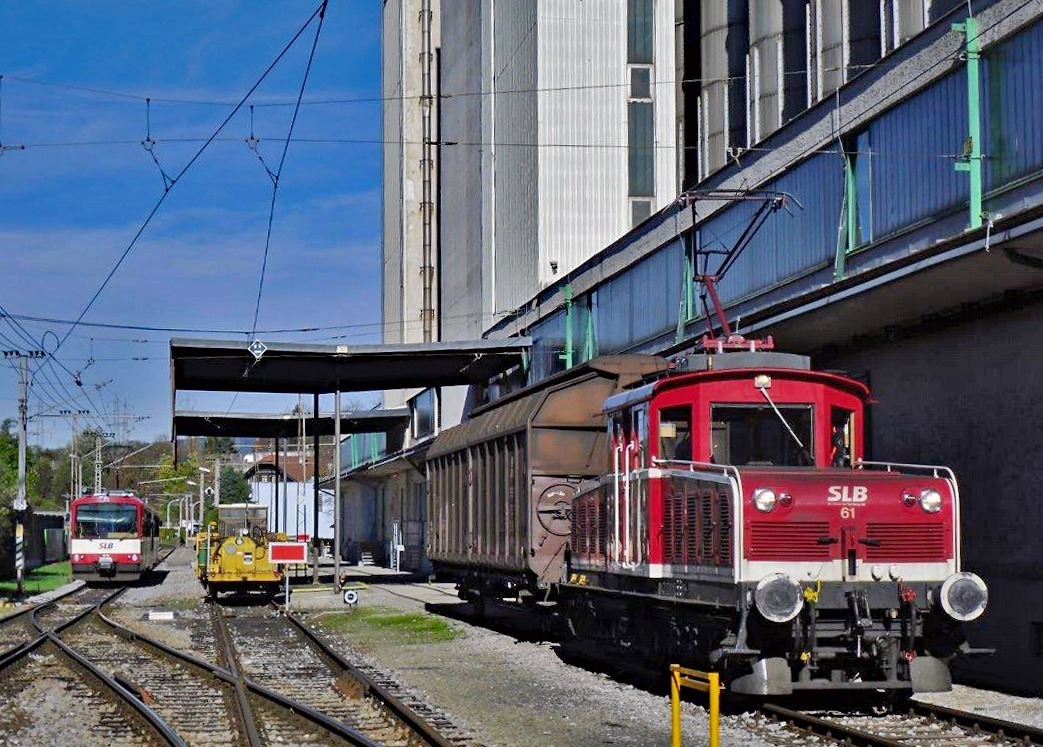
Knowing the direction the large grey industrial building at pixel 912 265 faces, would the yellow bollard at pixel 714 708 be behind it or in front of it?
in front

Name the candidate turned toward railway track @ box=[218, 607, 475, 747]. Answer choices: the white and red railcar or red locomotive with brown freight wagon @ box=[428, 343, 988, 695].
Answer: the white and red railcar

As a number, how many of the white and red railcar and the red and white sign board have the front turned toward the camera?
2

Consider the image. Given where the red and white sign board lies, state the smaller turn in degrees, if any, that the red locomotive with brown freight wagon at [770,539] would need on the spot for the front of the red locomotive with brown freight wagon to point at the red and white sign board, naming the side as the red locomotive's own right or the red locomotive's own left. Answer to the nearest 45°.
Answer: approximately 180°

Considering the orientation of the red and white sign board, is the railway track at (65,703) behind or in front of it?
in front

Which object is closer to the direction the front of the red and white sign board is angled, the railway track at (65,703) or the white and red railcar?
the railway track

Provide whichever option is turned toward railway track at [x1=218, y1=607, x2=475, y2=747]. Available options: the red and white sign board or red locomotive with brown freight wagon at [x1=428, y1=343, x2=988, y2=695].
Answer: the red and white sign board

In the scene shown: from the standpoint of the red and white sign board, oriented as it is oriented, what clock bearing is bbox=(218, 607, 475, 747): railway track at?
The railway track is roughly at 12 o'clock from the red and white sign board.

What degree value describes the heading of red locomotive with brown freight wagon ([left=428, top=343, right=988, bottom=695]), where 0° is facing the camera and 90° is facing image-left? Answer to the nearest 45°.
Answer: approximately 315°

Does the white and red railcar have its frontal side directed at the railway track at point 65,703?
yes

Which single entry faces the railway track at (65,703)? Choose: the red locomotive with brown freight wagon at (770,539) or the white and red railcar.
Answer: the white and red railcar
